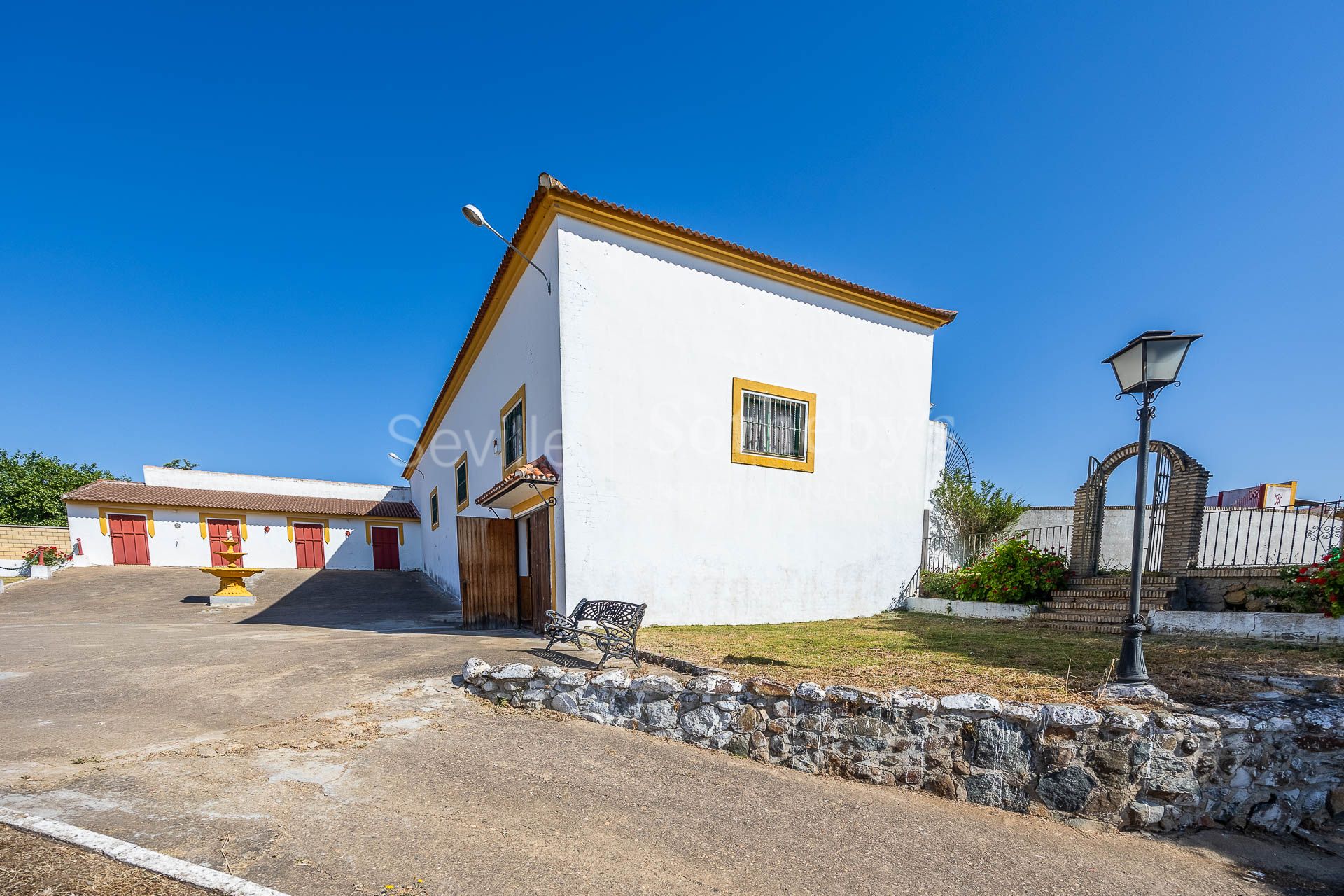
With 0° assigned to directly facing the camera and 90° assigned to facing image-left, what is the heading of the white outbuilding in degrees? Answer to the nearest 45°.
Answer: approximately 0°

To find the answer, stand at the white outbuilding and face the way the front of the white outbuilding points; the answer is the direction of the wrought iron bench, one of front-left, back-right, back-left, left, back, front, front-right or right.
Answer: front

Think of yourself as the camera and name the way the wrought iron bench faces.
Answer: facing the viewer and to the left of the viewer

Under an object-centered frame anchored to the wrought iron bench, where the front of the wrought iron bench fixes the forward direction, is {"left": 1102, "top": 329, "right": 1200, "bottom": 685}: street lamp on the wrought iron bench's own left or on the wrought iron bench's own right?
on the wrought iron bench's own left

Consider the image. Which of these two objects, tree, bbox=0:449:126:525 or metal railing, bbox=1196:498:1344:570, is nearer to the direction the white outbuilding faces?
the metal railing

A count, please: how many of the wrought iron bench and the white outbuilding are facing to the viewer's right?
0

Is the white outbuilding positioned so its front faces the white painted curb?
yes

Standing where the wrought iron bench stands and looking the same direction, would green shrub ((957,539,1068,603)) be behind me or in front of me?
behind
